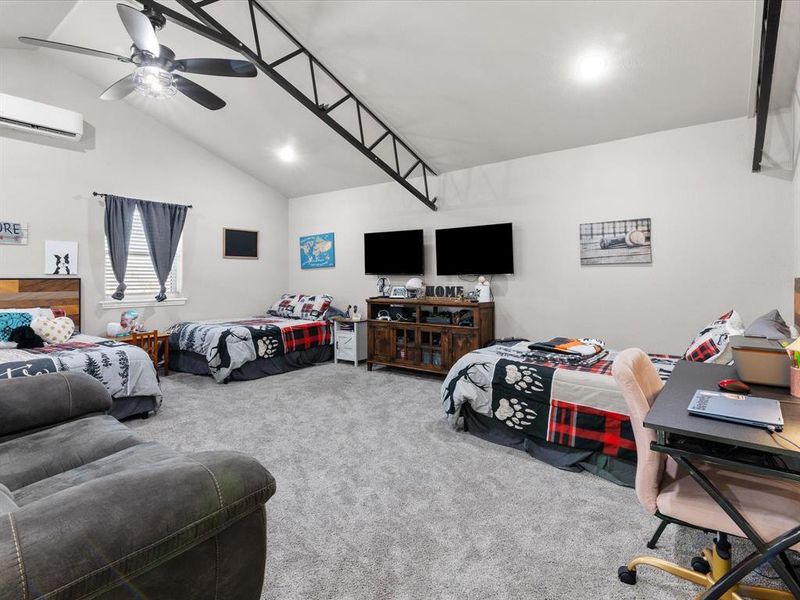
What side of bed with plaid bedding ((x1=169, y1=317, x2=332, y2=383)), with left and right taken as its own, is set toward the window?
right

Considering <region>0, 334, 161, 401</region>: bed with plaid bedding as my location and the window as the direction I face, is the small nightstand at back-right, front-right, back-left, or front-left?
front-right

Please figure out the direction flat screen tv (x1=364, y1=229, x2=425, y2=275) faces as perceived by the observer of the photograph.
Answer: facing the viewer and to the left of the viewer

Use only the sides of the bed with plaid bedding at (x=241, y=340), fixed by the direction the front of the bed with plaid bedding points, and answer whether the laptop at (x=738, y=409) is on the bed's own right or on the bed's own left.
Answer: on the bed's own left

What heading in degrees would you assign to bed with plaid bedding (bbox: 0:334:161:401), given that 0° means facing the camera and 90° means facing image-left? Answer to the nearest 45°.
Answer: approximately 315°

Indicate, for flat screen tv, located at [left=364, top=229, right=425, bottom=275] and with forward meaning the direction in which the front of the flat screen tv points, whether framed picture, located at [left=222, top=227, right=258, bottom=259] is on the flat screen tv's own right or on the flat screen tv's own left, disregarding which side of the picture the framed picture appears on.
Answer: on the flat screen tv's own right

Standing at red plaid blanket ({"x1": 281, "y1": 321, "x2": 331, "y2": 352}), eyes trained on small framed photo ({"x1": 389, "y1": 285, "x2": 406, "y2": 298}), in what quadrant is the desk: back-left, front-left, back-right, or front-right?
front-right

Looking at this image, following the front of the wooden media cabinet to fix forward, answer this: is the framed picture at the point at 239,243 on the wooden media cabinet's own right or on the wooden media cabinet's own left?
on the wooden media cabinet's own right

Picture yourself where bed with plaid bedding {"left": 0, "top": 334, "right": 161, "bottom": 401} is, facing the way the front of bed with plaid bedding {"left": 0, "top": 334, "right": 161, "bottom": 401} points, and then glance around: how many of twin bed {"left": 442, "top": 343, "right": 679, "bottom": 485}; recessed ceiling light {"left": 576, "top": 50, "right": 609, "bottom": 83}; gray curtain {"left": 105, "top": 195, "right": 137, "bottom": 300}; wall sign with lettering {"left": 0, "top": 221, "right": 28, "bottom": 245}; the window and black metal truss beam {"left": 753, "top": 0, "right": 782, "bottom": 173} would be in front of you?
3

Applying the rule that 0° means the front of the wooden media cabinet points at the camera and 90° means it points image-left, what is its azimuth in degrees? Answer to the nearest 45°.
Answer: approximately 45°

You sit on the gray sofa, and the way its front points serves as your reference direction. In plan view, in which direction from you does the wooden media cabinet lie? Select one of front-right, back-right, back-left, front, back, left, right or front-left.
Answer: front
